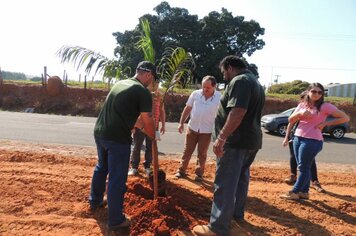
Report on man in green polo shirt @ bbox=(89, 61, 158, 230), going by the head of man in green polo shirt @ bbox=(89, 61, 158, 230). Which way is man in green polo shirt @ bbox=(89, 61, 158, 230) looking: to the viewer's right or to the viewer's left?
to the viewer's right

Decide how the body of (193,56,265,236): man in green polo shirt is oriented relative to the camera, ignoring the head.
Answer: to the viewer's left

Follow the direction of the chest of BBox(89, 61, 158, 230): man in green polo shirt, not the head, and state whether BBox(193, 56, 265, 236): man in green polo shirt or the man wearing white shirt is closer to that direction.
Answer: the man wearing white shirt

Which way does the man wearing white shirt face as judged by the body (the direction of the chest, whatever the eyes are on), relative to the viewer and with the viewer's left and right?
facing the viewer

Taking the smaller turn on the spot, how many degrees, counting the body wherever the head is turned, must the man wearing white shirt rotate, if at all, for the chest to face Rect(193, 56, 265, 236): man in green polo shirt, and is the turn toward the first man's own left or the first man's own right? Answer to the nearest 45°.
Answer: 0° — they already face them

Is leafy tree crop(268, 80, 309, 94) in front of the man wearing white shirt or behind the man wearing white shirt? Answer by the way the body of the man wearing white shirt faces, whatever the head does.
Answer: behind

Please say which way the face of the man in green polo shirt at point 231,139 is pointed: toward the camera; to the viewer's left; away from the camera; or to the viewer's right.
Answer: to the viewer's left

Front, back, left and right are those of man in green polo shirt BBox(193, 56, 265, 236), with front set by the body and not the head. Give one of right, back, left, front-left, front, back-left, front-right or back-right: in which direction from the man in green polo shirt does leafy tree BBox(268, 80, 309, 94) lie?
right

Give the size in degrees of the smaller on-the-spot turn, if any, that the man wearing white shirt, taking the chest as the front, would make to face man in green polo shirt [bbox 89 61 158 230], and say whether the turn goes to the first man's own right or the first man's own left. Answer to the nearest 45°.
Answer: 0° — they already face them

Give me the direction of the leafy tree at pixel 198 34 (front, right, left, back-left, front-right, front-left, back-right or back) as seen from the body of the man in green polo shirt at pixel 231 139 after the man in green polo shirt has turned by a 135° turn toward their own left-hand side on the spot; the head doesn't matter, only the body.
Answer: back-left

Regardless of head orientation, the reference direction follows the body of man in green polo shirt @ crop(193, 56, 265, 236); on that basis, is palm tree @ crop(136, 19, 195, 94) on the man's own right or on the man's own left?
on the man's own right

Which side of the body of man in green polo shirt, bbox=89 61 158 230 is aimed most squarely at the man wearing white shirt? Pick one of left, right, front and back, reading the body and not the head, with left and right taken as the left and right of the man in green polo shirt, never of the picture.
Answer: front

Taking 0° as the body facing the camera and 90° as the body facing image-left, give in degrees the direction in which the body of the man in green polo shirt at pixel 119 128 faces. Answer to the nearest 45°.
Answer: approximately 225°
